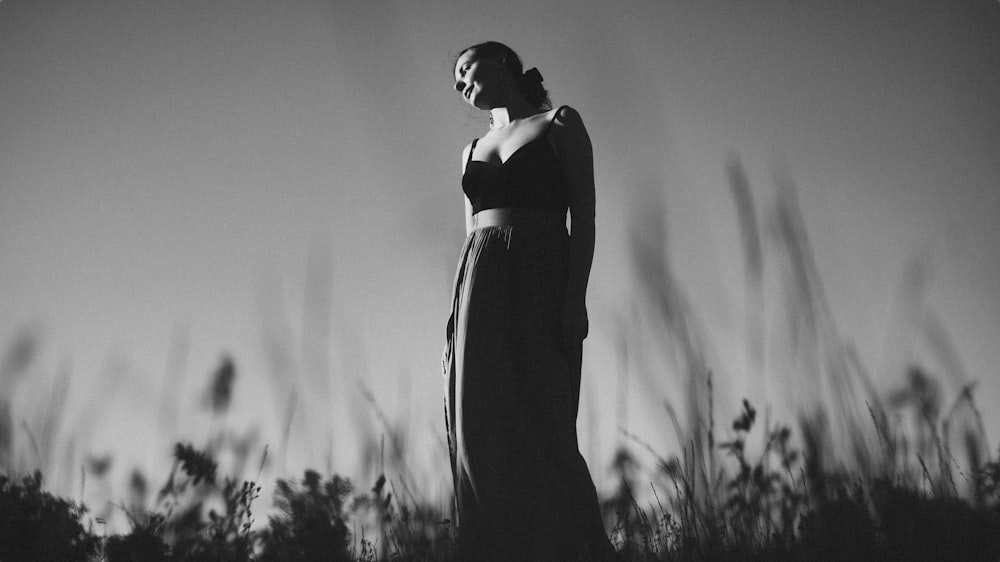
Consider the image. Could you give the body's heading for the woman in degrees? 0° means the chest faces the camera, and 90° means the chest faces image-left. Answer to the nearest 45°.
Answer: approximately 45°

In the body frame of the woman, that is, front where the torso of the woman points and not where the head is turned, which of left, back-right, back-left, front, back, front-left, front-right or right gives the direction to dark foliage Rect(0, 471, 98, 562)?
front-right
